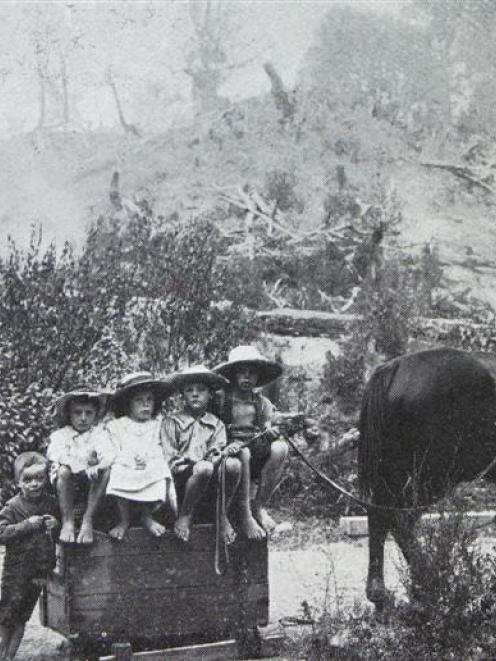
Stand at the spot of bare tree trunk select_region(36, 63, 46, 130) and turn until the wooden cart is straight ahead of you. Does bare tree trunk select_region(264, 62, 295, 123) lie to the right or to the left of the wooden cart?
left

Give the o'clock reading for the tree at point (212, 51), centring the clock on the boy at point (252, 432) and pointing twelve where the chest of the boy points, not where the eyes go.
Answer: The tree is roughly at 6 o'clock from the boy.

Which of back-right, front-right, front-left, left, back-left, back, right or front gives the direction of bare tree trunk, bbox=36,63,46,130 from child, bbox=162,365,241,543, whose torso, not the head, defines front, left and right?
back

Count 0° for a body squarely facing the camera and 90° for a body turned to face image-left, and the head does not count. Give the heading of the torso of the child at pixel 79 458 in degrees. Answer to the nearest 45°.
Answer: approximately 0°

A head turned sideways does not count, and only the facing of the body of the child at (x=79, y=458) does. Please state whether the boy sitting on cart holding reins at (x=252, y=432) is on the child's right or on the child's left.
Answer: on the child's left

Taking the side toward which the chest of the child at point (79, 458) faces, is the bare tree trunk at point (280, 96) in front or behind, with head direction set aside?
behind
